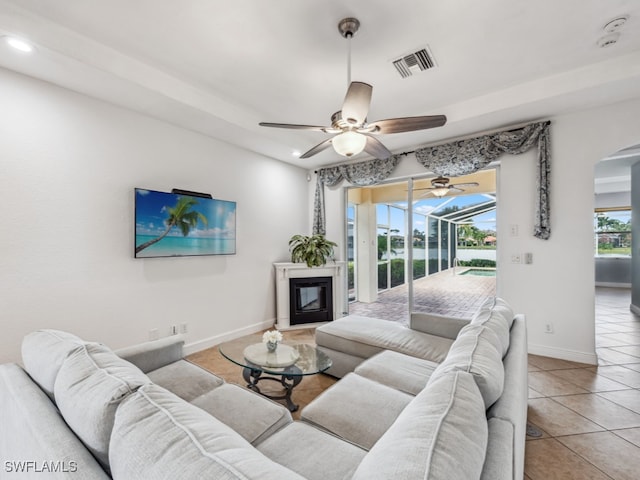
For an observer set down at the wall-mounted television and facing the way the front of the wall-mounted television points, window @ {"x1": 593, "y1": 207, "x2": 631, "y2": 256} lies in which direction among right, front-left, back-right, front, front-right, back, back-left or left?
front-left

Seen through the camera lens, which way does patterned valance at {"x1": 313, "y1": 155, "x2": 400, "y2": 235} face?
facing the viewer and to the left of the viewer

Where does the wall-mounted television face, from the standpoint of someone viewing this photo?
facing the viewer and to the right of the viewer

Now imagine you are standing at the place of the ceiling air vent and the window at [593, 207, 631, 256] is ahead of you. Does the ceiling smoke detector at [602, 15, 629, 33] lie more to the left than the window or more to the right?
right

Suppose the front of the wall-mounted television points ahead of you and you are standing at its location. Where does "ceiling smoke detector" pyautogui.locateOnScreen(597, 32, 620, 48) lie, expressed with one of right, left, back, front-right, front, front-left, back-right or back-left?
front

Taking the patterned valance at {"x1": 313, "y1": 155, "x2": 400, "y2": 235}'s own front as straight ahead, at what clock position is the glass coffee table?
The glass coffee table is roughly at 11 o'clock from the patterned valance.

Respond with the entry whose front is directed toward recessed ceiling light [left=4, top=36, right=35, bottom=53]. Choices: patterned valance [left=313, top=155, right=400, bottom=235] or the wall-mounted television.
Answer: the patterned valance

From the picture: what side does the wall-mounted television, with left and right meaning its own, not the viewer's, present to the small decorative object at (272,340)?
front

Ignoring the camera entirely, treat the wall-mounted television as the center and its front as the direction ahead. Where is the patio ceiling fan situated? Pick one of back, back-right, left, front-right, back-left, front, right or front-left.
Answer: front-left

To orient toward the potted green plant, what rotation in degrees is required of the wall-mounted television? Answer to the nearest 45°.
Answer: approximately 45° to its left

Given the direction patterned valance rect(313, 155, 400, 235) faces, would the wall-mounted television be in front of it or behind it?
in front

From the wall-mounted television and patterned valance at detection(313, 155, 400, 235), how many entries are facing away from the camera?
0
